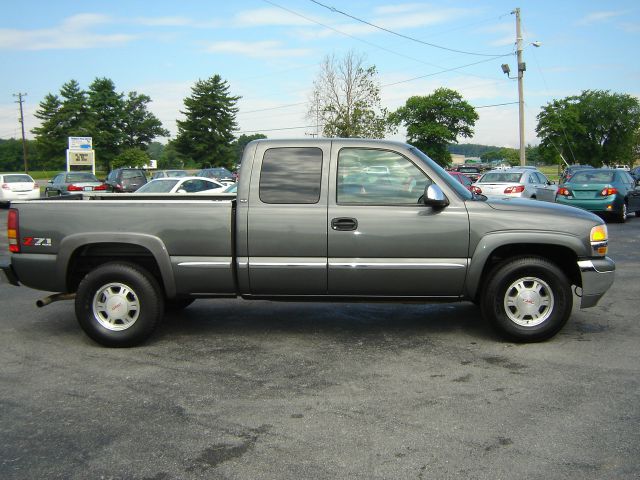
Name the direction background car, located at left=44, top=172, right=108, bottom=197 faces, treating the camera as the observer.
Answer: facing away from the viewer and to the left of the viewer

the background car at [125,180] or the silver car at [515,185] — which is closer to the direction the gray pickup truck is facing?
the silver car

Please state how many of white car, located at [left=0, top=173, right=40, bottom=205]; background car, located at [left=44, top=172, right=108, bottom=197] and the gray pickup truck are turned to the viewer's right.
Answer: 1

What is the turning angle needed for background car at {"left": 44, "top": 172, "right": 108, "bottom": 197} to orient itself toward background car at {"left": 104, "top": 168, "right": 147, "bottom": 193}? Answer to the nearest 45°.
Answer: approximately 135° to its right

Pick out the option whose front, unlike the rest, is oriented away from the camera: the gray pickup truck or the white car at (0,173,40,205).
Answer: the white car

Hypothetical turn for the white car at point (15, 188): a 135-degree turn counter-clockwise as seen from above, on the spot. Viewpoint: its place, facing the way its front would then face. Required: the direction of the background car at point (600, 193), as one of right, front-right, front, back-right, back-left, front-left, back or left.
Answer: left

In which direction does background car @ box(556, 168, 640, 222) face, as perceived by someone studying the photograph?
facing away from the viewer and to the right of the viewer

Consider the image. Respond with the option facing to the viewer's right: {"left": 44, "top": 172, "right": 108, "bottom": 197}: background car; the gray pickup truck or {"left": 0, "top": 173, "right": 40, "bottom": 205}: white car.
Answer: the gray pickup truck

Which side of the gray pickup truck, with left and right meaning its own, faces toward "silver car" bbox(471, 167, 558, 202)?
left

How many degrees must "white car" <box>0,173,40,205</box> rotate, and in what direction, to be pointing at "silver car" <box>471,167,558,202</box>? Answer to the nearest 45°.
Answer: approximately 135° to its right

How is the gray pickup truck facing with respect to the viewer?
to the viewer's right

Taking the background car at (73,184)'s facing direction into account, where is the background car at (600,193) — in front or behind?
behind

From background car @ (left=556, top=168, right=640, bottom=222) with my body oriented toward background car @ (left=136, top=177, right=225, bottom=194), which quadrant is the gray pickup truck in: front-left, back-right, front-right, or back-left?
front-left

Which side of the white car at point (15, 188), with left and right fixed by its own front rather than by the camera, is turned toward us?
back
